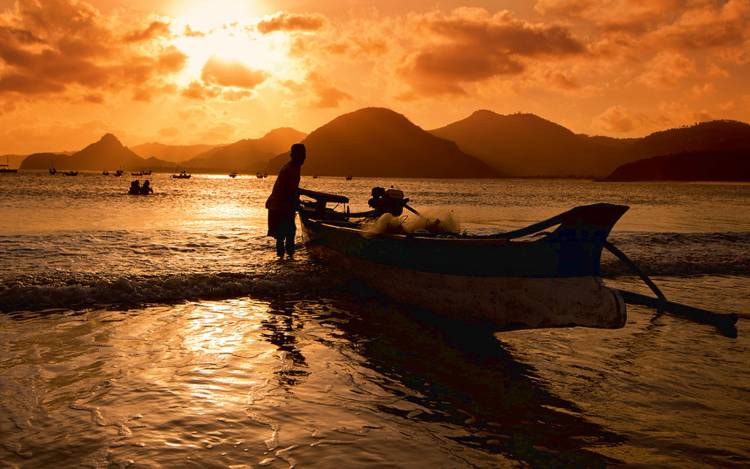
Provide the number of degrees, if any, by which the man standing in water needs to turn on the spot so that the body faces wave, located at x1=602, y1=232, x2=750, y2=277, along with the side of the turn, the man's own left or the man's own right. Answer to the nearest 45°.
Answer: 0° — they already face it

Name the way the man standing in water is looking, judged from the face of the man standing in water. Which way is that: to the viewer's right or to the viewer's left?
to the viewer's right

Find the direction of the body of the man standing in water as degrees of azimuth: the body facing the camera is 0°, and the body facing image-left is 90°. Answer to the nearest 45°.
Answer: approximately 270°
